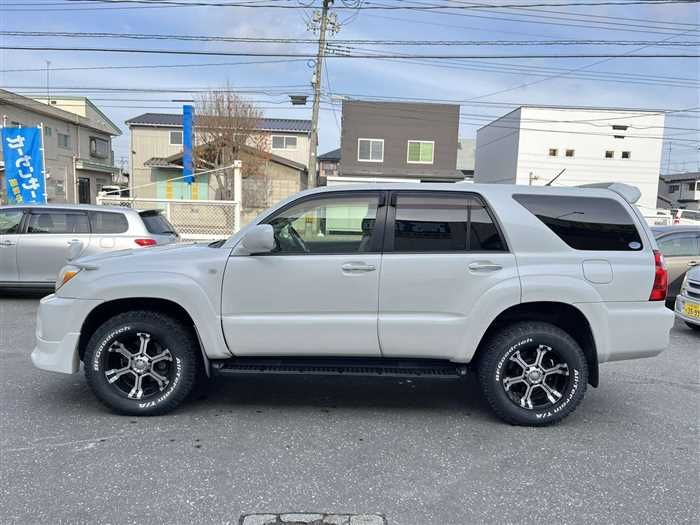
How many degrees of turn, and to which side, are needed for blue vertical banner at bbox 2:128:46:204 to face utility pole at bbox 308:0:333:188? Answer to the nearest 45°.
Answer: approximately 90° to its left

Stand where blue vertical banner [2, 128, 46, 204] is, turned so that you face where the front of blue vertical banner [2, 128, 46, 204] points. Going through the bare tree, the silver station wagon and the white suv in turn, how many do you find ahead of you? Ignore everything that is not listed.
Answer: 2

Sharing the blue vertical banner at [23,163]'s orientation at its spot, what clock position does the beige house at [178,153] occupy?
The beige house is roughly at 7 o'clock from the blue vertical banner.

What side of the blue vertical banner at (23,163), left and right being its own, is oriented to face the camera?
front

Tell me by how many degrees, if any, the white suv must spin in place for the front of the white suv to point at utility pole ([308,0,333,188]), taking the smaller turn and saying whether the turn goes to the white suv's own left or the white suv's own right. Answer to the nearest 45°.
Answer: approximately 90° to the white suv's own right

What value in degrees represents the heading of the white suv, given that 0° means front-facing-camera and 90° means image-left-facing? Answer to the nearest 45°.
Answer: approximately 90°

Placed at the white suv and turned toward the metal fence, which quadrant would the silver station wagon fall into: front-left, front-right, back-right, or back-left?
front-left

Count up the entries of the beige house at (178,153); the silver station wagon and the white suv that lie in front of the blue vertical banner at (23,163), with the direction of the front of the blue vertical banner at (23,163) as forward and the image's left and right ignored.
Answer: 2

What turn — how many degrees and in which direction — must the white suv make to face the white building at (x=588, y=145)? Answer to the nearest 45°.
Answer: approximately 135° to its right

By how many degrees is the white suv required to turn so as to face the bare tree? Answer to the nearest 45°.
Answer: approximately 90° to its right

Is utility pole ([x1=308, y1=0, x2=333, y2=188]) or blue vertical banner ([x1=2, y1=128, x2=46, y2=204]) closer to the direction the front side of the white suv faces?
the blue vertical banner

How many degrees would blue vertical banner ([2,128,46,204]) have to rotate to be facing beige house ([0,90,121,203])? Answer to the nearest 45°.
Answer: approximately 180°

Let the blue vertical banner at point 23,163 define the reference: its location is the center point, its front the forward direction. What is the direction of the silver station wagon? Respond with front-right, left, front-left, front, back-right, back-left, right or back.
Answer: front

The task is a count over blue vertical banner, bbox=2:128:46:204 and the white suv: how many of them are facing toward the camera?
1

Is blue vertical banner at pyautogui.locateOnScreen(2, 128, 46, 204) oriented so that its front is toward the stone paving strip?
yes

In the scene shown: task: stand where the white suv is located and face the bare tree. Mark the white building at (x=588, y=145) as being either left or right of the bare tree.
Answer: right

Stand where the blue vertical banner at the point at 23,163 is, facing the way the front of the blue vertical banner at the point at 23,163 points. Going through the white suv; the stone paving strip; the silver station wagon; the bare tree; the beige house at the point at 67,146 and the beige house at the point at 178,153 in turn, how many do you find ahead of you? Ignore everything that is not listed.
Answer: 3

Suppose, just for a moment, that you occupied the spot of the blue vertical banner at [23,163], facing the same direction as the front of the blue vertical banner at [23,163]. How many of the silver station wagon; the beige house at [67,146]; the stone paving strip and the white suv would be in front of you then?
3
